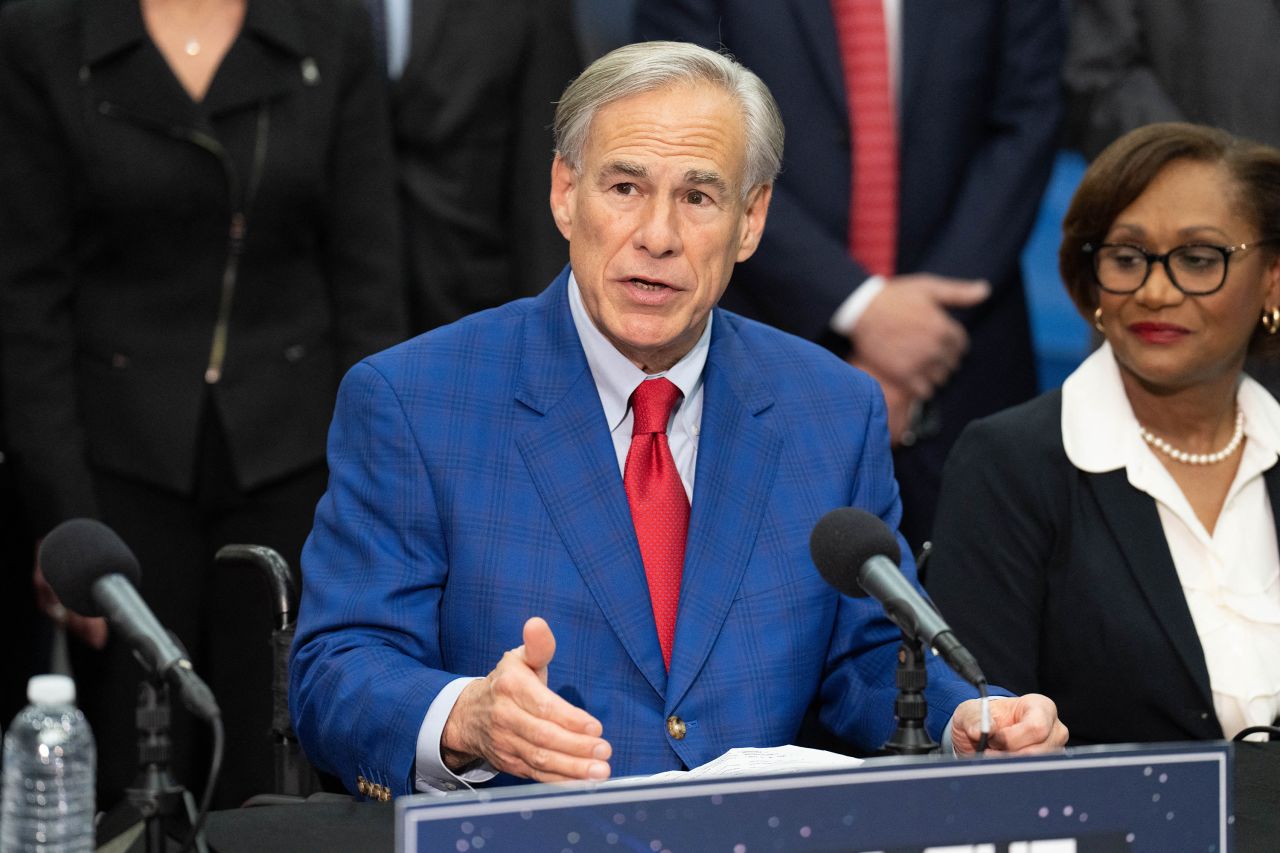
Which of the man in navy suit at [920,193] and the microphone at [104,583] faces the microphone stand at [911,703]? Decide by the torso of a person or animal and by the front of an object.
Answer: the man in navy suit

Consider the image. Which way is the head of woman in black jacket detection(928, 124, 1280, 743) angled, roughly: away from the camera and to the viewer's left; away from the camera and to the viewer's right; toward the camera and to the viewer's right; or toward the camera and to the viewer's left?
toward the camera and to the viewer's left

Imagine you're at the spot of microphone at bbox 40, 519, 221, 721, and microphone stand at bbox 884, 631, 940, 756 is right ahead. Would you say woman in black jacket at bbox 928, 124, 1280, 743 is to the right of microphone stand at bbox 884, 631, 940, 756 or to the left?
left

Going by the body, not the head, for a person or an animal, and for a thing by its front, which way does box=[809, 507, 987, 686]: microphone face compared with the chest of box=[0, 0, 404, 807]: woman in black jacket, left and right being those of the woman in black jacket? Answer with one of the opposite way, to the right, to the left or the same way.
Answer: the opposite way

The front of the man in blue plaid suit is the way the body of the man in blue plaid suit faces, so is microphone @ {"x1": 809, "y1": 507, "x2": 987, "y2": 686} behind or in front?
in front

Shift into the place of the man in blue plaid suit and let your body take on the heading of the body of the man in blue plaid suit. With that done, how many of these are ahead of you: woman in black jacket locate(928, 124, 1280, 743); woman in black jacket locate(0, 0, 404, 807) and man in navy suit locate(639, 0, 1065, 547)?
0

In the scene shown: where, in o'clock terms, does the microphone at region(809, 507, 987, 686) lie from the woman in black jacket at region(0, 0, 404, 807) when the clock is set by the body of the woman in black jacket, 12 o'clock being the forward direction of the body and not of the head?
The microphone is roughly at 11 o'clock from the woman in black jacket.

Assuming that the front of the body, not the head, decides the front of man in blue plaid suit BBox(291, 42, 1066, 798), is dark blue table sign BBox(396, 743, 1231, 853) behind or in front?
in front

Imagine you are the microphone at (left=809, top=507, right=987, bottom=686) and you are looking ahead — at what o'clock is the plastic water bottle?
The plastic water bottle is roughly at 10 o'clock from the microphone.

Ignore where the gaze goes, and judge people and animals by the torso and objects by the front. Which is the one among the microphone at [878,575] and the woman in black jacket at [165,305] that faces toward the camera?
the woman in black jacket

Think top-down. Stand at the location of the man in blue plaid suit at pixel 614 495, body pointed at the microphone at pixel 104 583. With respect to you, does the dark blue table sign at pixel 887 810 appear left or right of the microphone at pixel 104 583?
left

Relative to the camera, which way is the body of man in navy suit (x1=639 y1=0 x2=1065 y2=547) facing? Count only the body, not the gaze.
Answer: toward the camera

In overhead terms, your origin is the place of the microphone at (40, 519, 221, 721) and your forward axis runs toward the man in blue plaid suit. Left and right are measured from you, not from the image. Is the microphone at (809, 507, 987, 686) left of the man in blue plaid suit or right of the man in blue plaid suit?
right

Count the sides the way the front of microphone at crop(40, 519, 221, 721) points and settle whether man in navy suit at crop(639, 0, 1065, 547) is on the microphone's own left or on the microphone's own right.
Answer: on the microphone's own right

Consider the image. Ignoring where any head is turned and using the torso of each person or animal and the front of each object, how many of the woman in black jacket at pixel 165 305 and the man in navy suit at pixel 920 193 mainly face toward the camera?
2

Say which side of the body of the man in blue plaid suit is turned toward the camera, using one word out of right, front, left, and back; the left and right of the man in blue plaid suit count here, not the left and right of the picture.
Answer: front

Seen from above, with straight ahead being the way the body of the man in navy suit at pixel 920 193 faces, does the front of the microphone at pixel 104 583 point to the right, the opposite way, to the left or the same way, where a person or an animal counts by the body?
to the right

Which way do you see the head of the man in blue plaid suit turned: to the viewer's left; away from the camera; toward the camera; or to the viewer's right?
toward the camera

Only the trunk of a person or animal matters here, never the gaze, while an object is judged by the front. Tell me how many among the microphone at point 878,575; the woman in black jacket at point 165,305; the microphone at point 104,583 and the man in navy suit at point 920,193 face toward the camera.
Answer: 2
